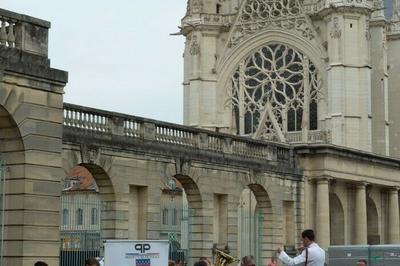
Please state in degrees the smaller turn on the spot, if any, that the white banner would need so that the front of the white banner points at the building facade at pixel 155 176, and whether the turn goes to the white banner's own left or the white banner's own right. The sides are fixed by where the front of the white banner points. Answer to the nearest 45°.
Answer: approximately 180°

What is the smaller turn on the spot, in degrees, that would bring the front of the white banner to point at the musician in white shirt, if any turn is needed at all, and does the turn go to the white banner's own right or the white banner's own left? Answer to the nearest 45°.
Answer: approximately 45° to the white banner's own left

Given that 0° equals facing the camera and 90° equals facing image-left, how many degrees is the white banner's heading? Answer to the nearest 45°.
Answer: approximately 0°

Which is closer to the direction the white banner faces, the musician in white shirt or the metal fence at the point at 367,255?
the musician in white shirt

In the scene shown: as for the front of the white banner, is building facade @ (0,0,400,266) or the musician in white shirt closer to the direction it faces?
the musician in white shirt

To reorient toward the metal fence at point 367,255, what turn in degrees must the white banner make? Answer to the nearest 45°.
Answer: approximately 135° to its left
